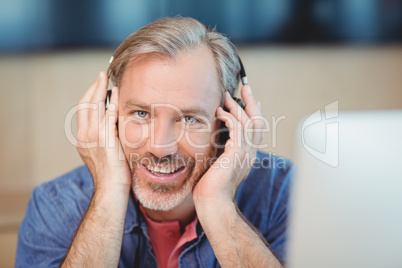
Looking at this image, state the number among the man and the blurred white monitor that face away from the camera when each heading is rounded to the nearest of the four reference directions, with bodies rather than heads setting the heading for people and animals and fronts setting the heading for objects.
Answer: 1

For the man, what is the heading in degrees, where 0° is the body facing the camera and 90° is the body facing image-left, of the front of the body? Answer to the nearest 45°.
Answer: approximately 0°

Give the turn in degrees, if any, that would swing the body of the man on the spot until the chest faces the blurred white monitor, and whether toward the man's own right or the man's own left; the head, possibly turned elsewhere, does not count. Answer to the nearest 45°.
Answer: approximately 45° to the man's own left

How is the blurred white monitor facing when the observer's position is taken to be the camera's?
facing away from the viewer
